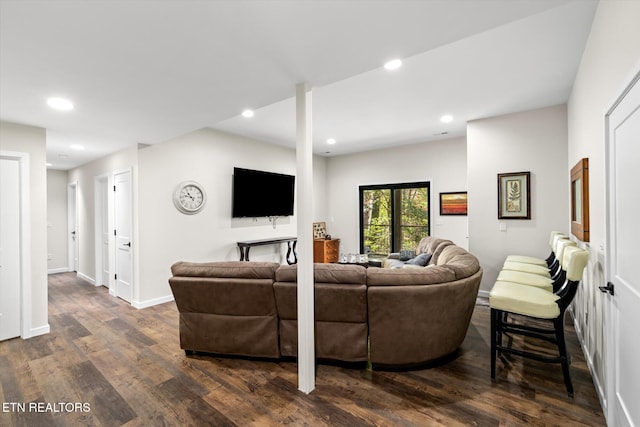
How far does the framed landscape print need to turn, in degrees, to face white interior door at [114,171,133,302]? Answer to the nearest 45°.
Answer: approximately 45° to its right

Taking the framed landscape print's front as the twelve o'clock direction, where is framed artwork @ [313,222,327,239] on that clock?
The framed artwork is roughly at 3 o'clock from the framed landscape print.

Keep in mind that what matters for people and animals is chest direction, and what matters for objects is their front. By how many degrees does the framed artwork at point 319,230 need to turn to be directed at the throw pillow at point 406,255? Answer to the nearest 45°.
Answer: approximately 45° to its left

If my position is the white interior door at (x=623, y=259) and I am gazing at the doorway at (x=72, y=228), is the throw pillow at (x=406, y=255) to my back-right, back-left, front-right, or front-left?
front-right

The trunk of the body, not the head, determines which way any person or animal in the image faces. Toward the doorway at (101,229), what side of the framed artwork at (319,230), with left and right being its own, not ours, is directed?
right

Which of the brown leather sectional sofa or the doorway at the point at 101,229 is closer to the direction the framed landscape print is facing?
the brown leather sectional sofa

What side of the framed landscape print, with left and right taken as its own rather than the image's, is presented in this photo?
front

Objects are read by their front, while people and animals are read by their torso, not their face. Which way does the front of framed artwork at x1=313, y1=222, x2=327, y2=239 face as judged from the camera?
facing the viewer

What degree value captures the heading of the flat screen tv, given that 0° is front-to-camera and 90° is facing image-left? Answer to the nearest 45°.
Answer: approximately 315°

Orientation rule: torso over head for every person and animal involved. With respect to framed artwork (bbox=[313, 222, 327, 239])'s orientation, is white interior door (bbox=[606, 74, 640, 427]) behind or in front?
in front

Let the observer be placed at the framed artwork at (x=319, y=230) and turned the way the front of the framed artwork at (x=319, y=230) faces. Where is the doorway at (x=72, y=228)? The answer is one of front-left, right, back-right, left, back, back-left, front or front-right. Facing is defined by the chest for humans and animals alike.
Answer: right

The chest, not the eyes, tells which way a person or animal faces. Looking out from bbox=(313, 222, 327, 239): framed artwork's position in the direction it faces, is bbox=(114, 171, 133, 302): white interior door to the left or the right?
on its right

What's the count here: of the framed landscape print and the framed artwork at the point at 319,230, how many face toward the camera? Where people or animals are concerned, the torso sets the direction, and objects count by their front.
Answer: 2

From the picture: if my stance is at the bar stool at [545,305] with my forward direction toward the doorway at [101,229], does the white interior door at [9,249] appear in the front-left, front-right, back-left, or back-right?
front-left
